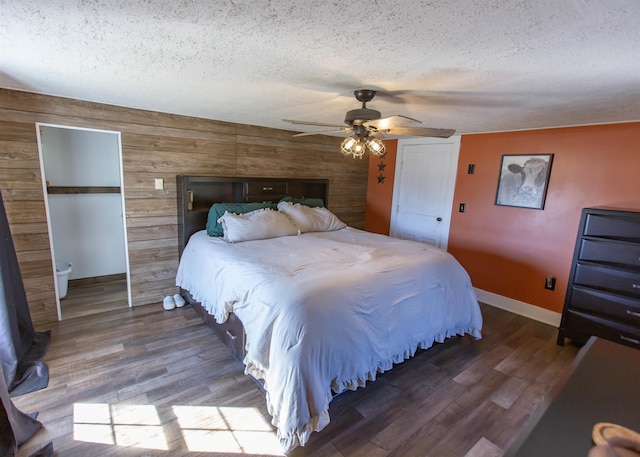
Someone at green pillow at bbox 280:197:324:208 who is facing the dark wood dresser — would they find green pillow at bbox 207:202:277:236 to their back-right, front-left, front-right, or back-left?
back-right

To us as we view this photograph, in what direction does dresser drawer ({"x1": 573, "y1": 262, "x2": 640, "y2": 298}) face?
facing the viewer and to the left of the viewer

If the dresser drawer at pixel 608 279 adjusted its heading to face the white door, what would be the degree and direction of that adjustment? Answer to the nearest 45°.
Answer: approximately 45° to its right

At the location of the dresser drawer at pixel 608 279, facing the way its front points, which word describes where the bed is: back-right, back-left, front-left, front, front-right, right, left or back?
front

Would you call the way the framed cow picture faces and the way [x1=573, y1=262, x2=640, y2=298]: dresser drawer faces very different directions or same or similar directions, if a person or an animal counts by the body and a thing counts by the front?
same or similar directions

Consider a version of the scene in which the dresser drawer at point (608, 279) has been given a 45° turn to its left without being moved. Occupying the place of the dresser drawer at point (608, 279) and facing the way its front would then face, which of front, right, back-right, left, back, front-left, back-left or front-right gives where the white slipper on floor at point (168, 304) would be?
front-right

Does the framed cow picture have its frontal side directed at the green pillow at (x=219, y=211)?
yes

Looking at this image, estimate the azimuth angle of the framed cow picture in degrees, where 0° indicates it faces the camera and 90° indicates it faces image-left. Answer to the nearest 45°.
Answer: approximately 45°

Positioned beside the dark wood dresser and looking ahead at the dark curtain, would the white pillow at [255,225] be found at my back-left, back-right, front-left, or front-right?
front-right

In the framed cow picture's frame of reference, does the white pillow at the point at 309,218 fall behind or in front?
in front

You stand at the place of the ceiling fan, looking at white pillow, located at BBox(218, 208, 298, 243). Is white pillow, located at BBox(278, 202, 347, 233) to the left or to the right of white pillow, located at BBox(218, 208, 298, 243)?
right

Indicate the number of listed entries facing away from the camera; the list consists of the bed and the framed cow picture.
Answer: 0

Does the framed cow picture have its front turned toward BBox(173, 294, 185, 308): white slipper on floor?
yes

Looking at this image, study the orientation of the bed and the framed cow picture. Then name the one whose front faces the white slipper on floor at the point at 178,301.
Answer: the framed cow picture

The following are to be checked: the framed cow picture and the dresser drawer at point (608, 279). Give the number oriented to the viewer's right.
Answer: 0

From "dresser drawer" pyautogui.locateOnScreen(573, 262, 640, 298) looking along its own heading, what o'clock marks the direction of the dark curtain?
The dark curtain is roughly at 12 o'clock from the dresser drawer.

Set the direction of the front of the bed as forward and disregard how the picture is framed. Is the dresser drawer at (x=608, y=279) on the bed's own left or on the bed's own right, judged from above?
on the bed's own left

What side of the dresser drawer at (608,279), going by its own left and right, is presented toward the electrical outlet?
right
